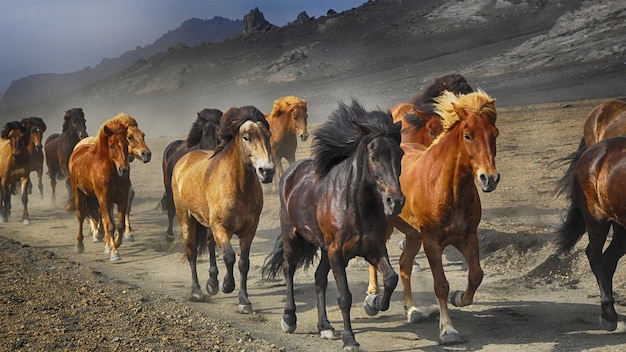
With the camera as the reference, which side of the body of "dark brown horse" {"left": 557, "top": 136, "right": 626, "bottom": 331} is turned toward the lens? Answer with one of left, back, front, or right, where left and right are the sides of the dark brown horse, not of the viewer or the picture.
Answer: right

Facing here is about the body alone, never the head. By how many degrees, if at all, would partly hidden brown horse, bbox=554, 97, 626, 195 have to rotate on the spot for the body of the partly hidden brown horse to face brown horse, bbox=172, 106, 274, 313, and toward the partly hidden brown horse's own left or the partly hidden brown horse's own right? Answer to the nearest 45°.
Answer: approximately 135° to the partly hidden brown horse's own right

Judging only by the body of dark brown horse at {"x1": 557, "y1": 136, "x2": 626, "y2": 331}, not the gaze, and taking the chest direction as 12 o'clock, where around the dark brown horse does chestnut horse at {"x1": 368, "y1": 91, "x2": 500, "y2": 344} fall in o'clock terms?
The chestnut horse is roughly at 5 o'clock from the dark brown horse.

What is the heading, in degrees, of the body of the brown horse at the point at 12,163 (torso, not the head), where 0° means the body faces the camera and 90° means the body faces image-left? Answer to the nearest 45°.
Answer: approximately 315°

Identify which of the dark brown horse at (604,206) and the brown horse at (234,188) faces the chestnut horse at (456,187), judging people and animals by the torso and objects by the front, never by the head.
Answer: the brown horse

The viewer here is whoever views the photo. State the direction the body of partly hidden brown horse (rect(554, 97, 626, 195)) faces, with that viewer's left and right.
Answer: facing to the right of the viewer
